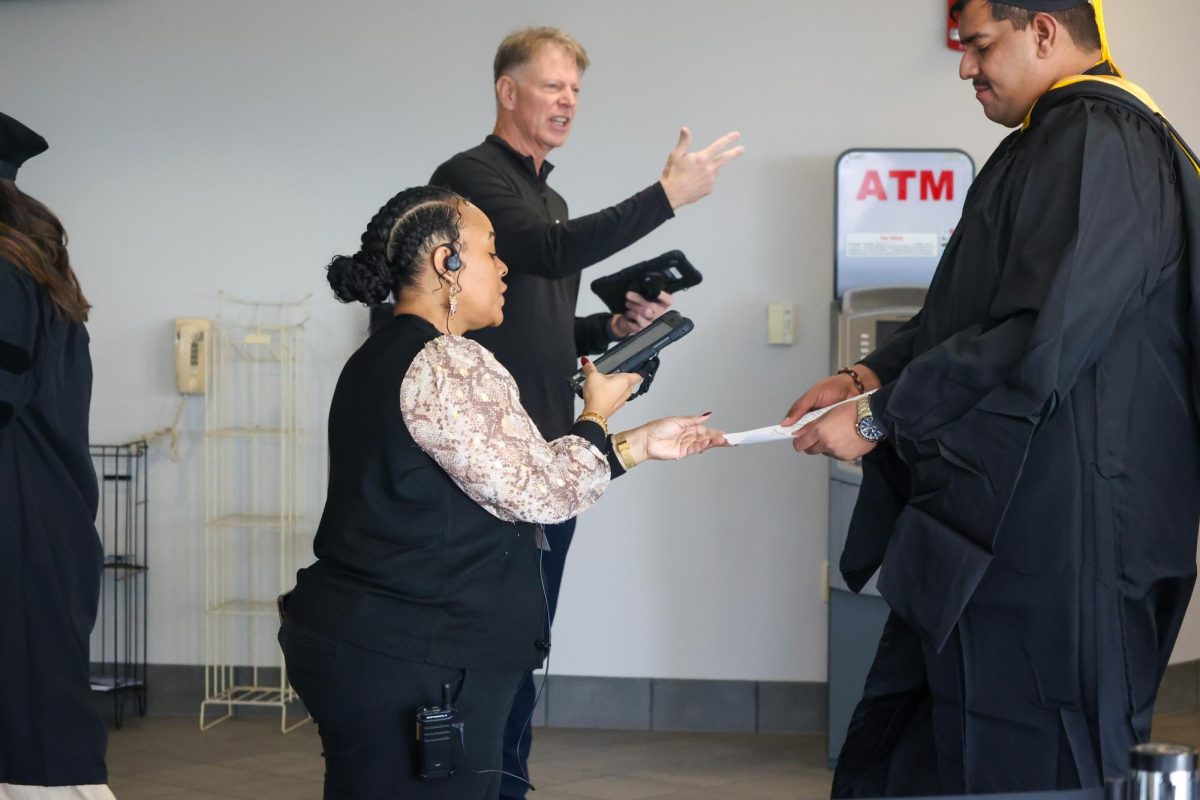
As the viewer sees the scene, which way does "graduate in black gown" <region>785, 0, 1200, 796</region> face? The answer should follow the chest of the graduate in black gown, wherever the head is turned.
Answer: to the viewer's left

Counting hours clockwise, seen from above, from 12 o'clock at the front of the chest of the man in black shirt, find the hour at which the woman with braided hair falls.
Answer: The woman with braided hair is roughly at 2 o'clock from the man in black shirt.

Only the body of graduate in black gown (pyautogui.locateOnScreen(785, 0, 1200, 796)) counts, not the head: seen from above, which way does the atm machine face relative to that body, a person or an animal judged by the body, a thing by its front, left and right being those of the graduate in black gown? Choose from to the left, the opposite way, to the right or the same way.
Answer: to the left

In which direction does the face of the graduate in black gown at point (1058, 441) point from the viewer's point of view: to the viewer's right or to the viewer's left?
to the viewer's left

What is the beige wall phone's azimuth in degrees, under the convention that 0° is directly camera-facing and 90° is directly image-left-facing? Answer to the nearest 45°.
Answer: approximately 0°

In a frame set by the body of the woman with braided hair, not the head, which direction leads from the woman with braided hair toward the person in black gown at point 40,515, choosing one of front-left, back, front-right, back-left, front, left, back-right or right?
back-left

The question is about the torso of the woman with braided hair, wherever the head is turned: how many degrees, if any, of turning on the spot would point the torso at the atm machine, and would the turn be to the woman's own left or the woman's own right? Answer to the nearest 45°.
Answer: approximately 45° to the woman's own left

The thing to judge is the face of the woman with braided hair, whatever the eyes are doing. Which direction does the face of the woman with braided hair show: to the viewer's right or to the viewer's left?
to the viewer's right

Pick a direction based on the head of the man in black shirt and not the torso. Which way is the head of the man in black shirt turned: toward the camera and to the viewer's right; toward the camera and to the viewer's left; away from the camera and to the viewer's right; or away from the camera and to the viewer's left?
toward the camera and to the viewer's right
